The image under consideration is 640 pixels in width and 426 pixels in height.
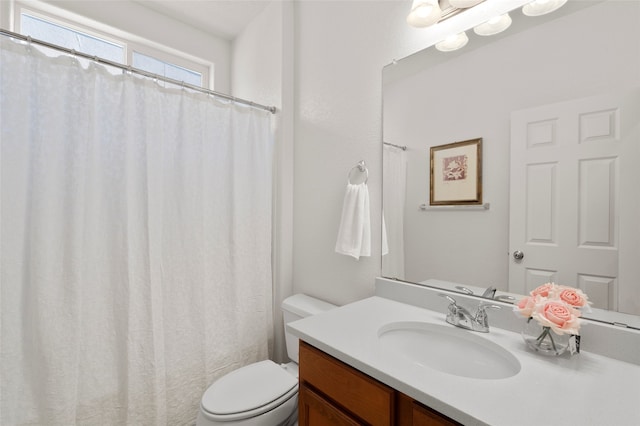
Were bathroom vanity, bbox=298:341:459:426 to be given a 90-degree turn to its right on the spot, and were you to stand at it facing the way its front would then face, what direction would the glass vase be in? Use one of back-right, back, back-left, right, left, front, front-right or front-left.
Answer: back-right

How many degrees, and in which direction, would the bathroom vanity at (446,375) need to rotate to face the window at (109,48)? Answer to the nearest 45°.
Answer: approximately 45° to its right

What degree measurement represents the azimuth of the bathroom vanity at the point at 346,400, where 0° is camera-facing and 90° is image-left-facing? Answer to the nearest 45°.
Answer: approximately 45°

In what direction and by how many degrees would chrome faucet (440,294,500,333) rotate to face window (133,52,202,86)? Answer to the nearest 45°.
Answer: approximately 45° to its right

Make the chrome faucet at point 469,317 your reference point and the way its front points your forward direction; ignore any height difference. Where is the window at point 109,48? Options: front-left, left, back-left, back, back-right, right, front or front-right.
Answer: front-right

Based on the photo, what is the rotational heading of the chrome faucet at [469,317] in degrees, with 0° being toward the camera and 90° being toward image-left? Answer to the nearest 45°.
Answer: approximately 45°

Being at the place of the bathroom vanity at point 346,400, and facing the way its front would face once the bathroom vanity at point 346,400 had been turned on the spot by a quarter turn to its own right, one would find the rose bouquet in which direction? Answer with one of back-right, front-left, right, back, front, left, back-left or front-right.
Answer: back-right
